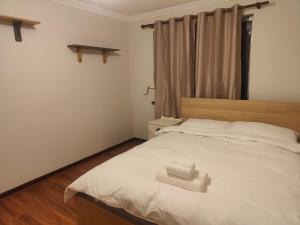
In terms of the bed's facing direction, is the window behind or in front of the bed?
behind

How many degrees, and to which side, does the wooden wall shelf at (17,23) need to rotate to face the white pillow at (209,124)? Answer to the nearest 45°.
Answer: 0° — it already faces it

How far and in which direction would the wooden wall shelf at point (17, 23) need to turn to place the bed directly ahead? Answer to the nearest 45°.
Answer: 0° — it already faces it

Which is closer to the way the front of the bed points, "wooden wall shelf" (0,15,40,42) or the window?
the wooden wall shelf

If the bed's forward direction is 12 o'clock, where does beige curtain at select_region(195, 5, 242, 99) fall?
The beige curtain is roughly at 5 o'clock from the bed.

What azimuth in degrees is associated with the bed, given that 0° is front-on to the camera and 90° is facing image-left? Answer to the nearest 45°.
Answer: approximately 45°

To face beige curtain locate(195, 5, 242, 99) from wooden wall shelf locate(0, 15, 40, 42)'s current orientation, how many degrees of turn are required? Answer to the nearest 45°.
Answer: approximately 45° to its left

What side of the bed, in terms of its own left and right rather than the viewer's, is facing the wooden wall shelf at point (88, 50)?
right

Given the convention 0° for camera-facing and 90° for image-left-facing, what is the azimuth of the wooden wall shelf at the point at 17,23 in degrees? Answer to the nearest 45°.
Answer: approximately 315°
